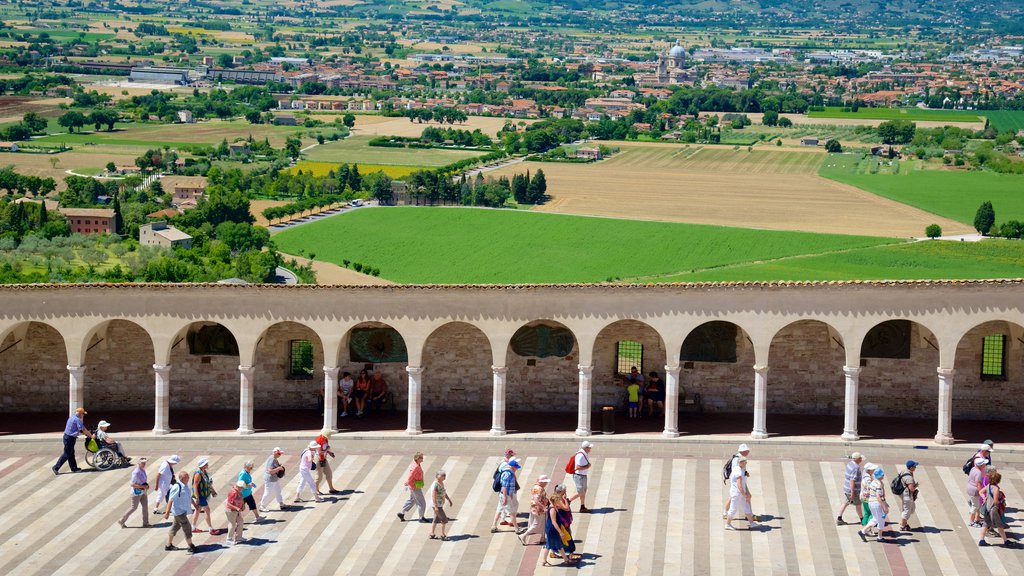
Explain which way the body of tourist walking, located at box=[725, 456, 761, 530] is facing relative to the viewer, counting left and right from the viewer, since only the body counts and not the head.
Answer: facing to the right of the viewer

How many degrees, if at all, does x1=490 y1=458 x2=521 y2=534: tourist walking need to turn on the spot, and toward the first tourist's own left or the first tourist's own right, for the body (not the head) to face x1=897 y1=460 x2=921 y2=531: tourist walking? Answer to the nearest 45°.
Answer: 0° — they already face them

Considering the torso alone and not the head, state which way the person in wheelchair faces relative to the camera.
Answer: to the viewer's right

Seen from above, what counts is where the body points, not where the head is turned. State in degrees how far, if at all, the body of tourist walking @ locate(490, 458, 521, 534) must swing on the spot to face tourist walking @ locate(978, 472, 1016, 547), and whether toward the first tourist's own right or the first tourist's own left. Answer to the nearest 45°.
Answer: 0° — they already face them

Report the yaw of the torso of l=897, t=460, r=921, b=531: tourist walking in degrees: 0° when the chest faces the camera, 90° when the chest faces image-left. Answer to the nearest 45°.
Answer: approximately 270°

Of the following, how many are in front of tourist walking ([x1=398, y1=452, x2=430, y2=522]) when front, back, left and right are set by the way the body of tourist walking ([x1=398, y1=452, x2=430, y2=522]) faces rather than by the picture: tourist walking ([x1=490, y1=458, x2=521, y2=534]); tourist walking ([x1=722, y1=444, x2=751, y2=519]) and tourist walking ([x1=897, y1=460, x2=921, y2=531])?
3
